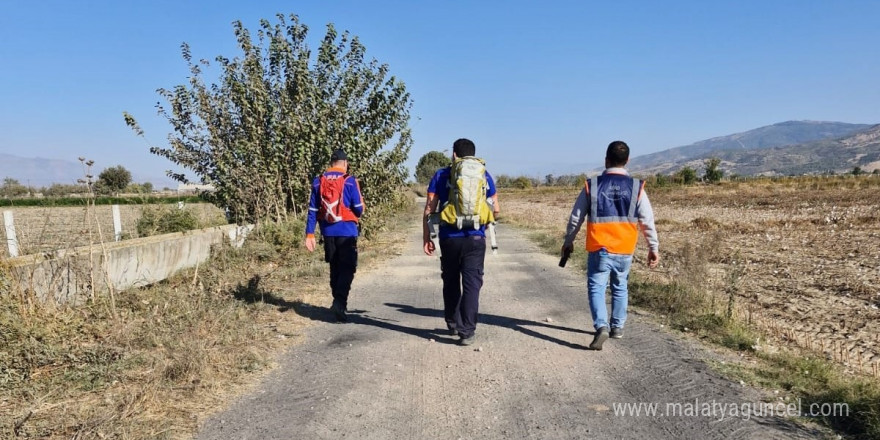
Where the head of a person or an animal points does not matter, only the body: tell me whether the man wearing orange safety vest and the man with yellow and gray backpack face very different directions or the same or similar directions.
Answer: same or similar directions

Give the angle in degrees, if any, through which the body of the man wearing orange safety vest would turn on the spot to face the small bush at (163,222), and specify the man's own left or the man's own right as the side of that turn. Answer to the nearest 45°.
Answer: approximately 90° to the man's own left

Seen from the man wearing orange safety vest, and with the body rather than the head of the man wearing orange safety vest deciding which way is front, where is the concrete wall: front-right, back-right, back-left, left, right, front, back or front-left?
left

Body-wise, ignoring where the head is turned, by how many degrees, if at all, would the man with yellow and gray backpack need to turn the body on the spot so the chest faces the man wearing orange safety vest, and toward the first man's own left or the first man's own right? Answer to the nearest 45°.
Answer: approximately 90° to the first man's own right

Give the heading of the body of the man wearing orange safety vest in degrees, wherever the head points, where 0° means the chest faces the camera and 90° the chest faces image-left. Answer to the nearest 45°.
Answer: approximately 180°

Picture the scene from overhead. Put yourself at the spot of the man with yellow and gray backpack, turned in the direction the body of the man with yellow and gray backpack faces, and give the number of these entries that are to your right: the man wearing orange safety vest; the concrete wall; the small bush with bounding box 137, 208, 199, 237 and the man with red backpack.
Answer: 1

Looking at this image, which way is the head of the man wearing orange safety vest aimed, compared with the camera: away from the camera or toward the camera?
away from the camera

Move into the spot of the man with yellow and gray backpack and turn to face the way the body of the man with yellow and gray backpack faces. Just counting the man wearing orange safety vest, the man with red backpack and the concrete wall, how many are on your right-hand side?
1

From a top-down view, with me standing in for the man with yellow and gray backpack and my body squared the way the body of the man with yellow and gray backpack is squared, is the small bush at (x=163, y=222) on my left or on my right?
on my left

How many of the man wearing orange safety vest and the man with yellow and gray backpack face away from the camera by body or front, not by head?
2

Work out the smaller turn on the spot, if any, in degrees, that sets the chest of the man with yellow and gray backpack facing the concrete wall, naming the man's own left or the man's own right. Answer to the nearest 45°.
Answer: approximately 90° to the man's own left

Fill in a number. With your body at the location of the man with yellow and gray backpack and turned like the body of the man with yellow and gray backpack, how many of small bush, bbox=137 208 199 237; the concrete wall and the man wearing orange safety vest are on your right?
1

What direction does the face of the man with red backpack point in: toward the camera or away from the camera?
away from the camera

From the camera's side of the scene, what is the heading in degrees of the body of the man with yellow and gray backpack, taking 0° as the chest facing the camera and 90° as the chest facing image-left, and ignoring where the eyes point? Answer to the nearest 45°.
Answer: approximately 180°
